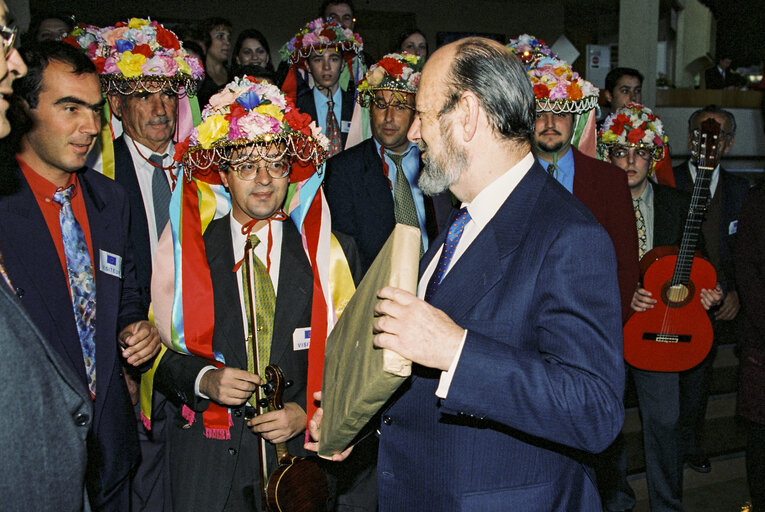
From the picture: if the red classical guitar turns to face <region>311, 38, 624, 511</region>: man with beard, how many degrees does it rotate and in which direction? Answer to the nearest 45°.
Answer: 0° — it already faces them

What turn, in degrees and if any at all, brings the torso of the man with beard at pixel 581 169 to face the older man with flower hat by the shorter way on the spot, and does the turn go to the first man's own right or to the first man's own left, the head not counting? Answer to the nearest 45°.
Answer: approximately 90° to the first man's own right

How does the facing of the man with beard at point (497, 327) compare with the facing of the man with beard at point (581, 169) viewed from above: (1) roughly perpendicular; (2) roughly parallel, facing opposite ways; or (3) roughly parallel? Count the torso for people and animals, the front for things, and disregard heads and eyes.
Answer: roughly perpendicular

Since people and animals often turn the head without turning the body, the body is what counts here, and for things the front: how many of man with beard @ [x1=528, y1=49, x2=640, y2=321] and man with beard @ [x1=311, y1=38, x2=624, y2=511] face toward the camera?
1

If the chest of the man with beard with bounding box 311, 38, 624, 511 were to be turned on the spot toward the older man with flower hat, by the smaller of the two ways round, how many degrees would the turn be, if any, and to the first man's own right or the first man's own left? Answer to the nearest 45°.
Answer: approximately 45° to the first man's own right

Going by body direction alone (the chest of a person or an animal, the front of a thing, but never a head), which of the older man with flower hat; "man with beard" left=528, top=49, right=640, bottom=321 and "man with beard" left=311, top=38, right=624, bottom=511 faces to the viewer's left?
"man with beard" left=311, top=38, right=624, bottom=511

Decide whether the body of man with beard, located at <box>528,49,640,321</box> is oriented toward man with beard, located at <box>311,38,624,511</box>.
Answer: yes

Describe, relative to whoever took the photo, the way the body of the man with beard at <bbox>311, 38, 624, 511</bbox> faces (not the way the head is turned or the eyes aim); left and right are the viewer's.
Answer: facing to the left of the viewer

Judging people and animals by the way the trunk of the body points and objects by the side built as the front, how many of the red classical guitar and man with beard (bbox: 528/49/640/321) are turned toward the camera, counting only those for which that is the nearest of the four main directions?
2

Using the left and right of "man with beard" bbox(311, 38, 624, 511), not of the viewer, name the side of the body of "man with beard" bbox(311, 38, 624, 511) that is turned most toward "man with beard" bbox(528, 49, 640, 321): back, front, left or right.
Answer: right
